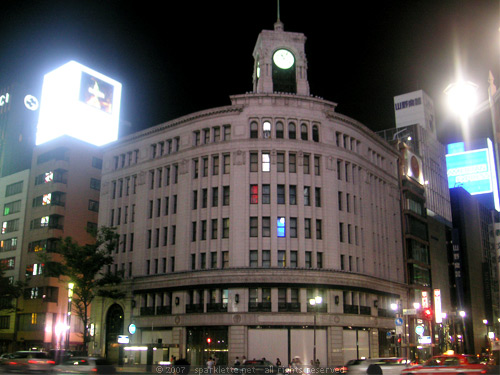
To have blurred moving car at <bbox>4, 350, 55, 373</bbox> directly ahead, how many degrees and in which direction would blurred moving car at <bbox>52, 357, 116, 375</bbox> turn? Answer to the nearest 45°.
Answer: approximately 45° to its right

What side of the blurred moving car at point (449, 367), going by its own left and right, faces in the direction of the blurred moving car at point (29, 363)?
front

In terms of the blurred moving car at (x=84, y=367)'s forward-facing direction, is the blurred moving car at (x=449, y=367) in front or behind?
behind

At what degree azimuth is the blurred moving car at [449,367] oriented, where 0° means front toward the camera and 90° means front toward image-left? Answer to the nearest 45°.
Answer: approximately 90°

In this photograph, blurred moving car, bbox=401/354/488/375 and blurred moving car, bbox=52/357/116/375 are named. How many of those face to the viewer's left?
2

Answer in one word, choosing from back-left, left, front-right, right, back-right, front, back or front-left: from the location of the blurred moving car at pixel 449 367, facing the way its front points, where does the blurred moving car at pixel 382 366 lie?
front-right

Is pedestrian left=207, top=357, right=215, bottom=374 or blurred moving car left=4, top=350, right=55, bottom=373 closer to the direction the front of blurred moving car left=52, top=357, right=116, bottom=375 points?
the blurred moving car

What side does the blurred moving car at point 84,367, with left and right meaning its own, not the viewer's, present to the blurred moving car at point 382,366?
back

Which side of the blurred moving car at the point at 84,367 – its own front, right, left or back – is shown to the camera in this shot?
left
